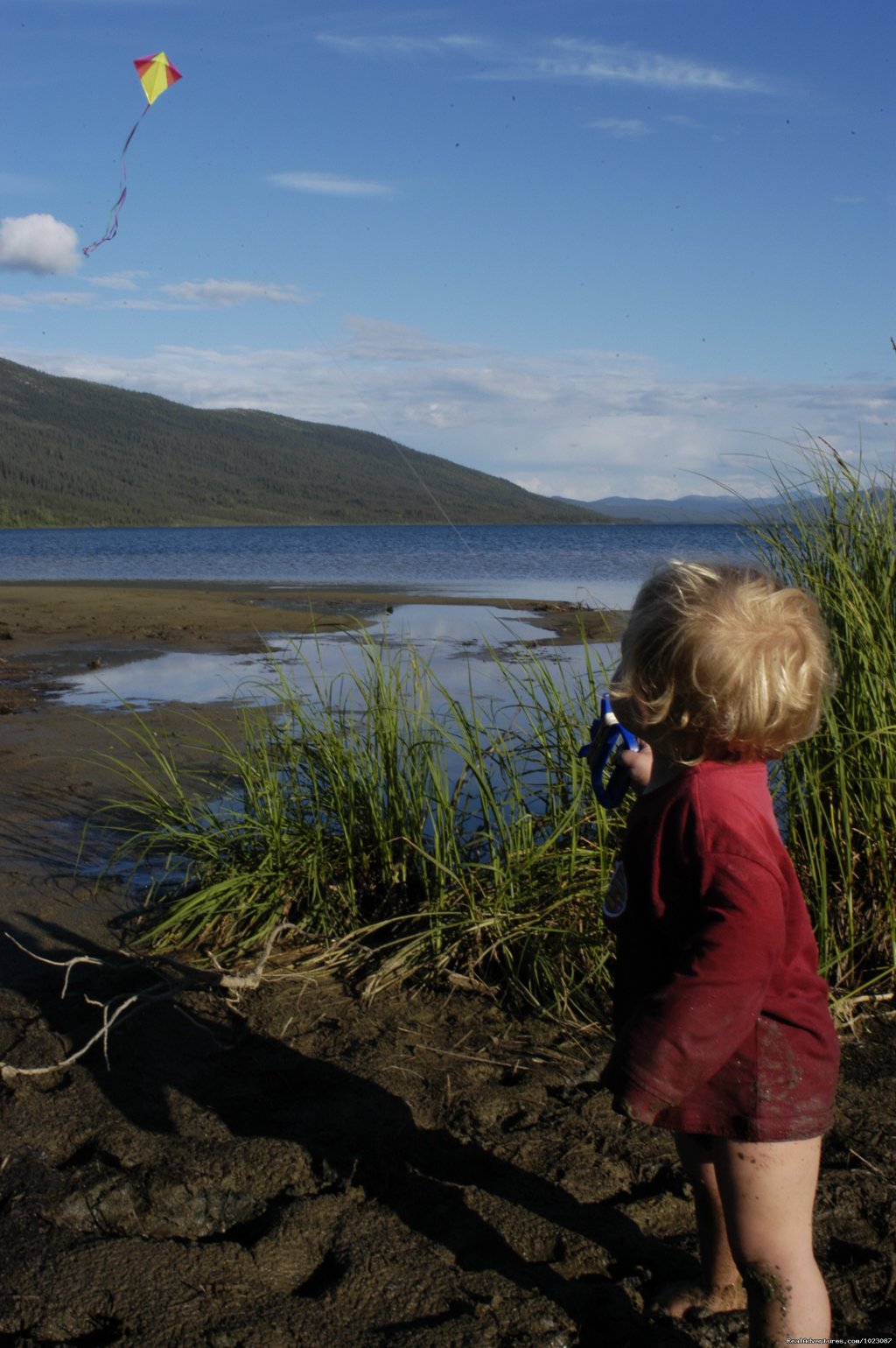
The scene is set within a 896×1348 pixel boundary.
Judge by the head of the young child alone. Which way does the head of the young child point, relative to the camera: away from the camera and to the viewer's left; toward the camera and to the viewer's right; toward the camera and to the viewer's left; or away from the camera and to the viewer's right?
away from the camera and to the viewer's left

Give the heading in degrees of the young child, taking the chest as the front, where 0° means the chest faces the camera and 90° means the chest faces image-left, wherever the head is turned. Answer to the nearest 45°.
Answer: approximately 90°
